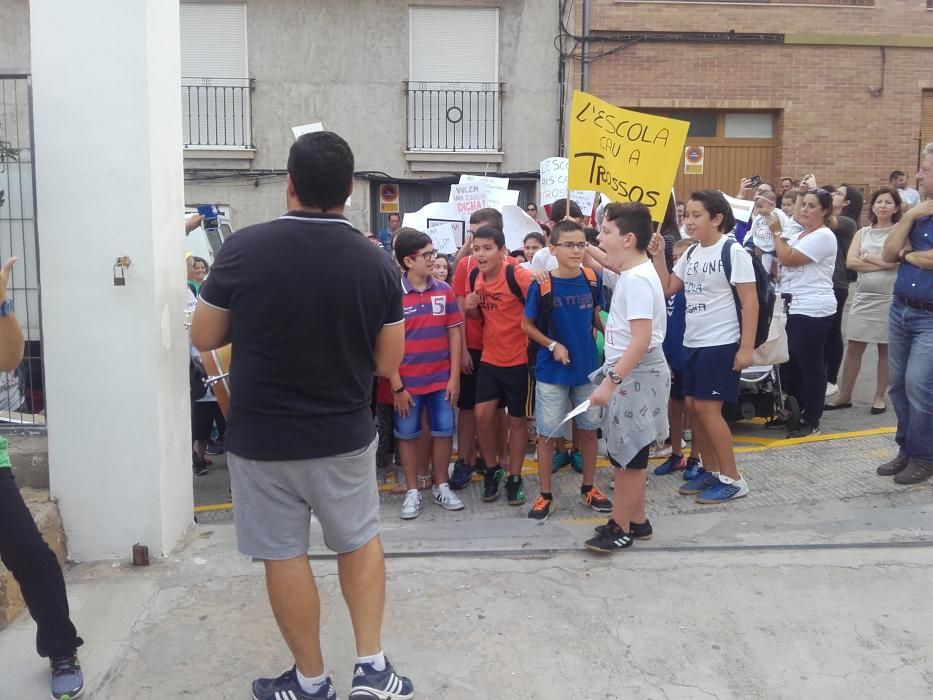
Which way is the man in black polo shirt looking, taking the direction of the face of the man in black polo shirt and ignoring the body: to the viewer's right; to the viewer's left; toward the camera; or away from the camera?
away from the camera

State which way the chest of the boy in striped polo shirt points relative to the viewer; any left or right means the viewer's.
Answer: facing the viewer

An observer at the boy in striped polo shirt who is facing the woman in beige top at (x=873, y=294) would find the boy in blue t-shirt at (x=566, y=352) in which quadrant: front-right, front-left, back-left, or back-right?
front-right

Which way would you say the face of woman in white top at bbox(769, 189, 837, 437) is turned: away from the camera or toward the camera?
toward the camera

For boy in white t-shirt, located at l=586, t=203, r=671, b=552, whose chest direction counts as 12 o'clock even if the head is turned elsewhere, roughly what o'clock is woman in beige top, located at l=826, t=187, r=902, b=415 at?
The woman in beige top is roughly at 4 o'clock from the boy in white t-shirt.

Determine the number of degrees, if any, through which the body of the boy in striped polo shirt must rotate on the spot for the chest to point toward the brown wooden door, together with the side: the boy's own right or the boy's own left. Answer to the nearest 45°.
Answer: approximately 135° to the boy's own left

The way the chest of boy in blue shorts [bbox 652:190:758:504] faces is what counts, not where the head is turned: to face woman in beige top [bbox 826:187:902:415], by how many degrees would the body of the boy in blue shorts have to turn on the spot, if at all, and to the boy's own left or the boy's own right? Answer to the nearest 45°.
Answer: approximately 180°

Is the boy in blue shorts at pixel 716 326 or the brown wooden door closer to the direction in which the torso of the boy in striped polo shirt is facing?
the boy in blue shorts

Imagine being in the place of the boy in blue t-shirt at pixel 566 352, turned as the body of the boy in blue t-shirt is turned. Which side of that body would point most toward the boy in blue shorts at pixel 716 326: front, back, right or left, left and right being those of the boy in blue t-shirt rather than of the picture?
left

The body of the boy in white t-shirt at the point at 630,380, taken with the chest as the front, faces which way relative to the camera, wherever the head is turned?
to the viewer's left

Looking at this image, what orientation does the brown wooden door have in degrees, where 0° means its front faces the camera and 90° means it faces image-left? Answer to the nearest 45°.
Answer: approximately 0°

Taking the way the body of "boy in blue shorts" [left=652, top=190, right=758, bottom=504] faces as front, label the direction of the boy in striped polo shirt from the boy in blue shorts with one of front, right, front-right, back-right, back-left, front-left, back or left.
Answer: front-right

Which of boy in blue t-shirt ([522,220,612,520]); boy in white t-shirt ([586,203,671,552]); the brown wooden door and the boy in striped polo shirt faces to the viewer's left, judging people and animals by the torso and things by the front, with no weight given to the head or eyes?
the boy in white t-shirt

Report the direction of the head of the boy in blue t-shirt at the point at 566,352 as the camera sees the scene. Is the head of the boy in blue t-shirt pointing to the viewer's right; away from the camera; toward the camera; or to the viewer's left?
toward the camera

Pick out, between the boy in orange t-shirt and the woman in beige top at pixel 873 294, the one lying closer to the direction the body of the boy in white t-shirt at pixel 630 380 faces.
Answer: the boy in orange t-shirt

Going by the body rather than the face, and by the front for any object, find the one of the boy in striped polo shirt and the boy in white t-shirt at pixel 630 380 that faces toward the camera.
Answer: the boy in striped polo shirt
